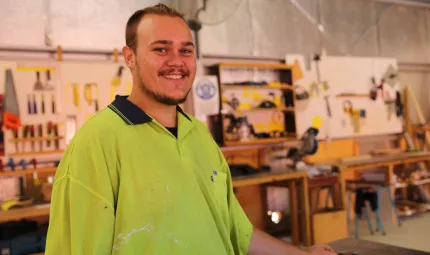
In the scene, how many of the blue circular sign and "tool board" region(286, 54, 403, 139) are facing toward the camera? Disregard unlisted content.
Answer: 2

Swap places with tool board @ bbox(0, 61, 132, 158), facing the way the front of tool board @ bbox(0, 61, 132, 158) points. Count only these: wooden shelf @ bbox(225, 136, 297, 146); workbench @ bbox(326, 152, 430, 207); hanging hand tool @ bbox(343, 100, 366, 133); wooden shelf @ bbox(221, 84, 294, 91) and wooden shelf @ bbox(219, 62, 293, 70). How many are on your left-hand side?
5

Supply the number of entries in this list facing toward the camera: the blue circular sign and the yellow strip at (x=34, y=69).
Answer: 2

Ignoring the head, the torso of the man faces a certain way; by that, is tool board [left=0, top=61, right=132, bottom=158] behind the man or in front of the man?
behind

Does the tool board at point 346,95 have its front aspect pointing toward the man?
yes

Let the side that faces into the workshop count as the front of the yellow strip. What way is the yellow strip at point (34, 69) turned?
toward the camera

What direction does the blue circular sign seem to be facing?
toward the camera

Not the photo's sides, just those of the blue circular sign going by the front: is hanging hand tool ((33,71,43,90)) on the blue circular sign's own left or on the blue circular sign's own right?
on the blue circular sign's own right

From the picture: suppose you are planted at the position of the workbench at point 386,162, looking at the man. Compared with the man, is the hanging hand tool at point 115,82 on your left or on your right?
right

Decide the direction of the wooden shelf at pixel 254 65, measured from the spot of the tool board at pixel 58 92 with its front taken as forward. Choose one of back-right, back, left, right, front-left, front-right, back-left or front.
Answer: left

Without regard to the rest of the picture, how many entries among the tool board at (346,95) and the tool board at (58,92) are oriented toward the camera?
2

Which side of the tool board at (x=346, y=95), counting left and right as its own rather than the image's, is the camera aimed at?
front
